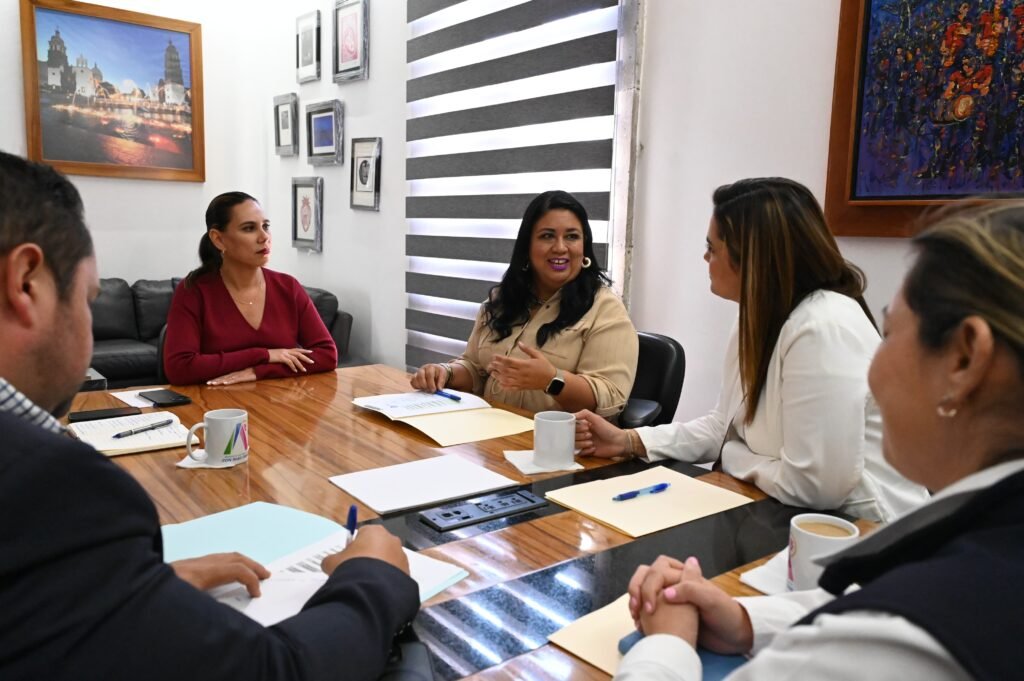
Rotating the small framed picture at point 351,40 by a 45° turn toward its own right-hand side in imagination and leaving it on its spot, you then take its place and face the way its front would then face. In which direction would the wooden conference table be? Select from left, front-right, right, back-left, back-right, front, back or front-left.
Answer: left

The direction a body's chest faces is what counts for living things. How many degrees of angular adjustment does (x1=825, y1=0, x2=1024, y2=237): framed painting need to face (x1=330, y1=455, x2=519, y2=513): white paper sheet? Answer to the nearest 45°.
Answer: approximately 45° to its right

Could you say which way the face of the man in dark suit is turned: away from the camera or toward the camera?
away from the camera

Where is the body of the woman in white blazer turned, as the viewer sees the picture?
to the viewer's left

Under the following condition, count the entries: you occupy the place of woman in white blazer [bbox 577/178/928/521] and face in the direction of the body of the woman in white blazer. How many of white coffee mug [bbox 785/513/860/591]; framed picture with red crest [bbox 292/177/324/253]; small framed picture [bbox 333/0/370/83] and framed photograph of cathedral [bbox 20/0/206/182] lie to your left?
1

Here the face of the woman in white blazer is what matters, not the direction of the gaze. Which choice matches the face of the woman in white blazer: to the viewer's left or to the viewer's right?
to the viewer's left

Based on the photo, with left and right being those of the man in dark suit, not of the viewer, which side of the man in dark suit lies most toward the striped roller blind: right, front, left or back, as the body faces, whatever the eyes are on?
front

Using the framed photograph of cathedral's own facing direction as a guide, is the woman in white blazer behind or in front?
in front

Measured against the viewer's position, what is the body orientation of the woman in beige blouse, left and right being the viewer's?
facing the viewer and to the left of the viewer

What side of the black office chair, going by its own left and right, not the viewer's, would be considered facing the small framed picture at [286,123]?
right
